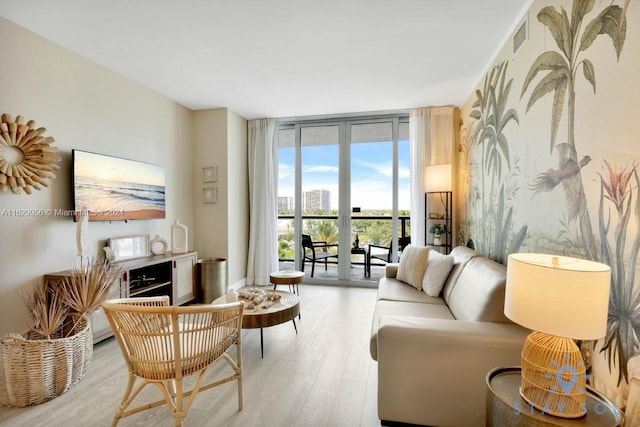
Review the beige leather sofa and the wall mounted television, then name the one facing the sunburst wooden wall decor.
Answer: the beige leather sofa

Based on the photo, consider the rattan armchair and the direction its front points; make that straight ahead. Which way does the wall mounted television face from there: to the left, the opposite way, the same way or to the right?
to the right

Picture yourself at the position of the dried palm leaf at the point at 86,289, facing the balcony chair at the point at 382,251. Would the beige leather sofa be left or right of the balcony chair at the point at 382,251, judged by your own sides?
right

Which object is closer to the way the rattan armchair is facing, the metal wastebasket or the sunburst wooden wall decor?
the metal wastebasket

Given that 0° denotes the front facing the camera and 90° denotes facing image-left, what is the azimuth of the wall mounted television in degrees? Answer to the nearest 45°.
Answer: approximately 315°

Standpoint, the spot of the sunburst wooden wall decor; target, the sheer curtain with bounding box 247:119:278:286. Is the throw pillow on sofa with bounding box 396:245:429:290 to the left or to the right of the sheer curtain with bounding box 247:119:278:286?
right

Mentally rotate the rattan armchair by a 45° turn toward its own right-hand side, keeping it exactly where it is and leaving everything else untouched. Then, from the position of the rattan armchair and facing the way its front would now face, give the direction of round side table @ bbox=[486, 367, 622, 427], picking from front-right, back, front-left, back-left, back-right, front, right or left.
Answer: front-right

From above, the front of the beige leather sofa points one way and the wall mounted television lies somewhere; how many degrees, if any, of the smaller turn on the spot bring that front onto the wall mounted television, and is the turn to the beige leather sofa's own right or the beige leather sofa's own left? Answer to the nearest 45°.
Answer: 0° — it already faces it

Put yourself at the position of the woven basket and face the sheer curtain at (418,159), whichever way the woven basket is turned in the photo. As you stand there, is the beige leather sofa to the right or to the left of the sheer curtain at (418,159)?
right

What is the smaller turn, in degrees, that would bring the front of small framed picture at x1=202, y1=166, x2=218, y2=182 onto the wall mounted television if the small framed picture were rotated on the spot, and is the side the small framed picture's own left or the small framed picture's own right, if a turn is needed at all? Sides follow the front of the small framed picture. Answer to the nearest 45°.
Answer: approximately 45° to the small framed picture's own right

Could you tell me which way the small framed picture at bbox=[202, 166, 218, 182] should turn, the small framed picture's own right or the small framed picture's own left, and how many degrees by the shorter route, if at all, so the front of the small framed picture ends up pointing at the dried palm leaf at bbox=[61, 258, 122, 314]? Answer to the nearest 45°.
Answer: approximately 45° to the small framed picture's own right

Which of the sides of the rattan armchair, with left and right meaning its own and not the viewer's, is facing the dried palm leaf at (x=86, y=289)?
left

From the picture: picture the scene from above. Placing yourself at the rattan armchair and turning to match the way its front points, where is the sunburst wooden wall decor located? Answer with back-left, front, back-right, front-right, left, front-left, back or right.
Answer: left
